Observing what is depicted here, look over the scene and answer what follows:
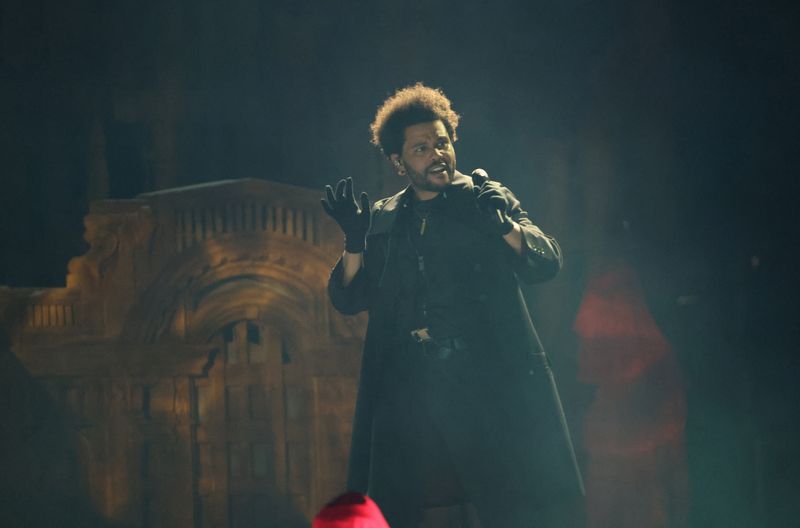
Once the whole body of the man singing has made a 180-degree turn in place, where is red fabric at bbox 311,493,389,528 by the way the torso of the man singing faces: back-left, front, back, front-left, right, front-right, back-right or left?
back

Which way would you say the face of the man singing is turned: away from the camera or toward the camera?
toward the camera

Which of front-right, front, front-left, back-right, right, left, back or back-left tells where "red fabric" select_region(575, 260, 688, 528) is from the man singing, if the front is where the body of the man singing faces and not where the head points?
back-left

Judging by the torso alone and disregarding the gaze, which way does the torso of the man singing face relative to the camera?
toward the camera
